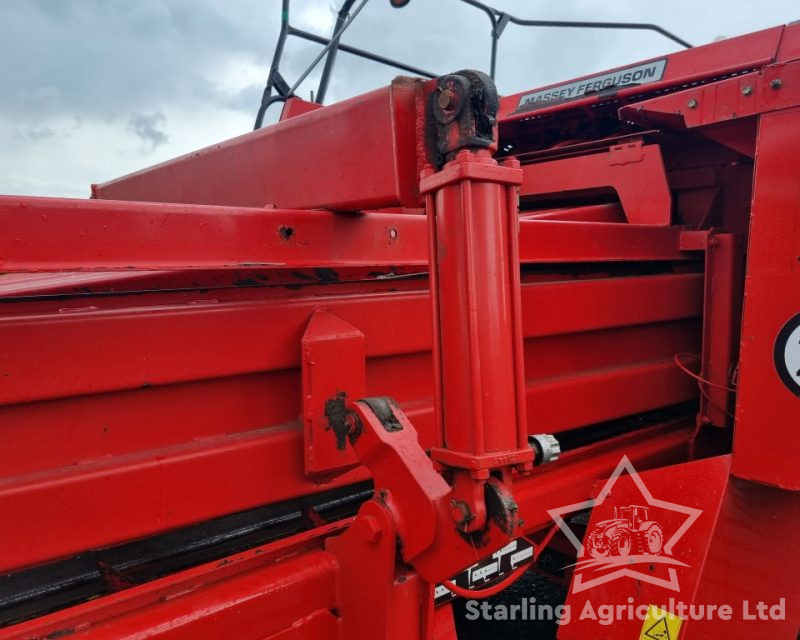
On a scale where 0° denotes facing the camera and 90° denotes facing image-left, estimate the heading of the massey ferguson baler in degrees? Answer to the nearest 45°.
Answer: approximately 225°
